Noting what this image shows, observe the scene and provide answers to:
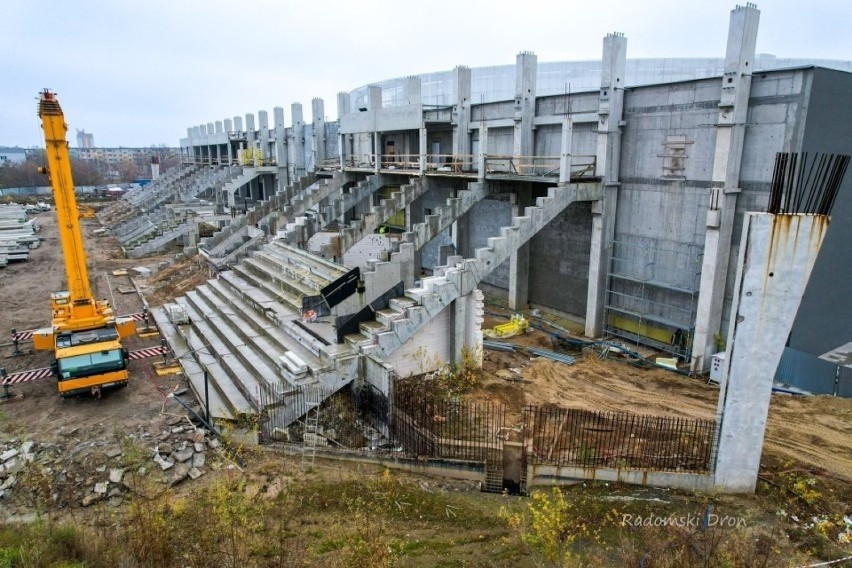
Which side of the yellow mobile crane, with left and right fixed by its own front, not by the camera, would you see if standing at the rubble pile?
front

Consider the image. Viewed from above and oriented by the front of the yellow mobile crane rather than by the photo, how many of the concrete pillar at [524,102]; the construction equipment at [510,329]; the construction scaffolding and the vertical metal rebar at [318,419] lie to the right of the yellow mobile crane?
0

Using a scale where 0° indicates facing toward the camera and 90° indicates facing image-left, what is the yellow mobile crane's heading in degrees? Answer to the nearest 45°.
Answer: approximately 0°

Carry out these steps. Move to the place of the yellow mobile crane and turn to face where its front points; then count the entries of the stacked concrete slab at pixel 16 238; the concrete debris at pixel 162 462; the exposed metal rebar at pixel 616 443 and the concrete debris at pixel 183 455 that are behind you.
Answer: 1

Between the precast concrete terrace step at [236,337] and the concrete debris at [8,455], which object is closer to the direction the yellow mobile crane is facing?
the concrete debris

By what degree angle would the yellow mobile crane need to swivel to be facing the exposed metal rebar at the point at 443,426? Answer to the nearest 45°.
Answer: approximately 45° to its left

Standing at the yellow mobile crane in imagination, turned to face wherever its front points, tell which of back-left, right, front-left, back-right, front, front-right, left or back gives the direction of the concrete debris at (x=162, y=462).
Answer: front

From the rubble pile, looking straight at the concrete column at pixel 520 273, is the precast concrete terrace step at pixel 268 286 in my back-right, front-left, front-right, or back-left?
front-left

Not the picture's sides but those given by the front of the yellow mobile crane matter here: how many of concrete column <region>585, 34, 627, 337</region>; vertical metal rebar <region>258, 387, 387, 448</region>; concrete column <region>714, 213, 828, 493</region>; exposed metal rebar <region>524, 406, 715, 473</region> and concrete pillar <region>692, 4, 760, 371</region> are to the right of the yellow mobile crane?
0

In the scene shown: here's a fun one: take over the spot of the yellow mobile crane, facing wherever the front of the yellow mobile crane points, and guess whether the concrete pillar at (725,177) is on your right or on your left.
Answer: on your left

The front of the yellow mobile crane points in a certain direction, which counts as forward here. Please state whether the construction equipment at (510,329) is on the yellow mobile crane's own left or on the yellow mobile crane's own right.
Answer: on the yellow mobile crane's own left

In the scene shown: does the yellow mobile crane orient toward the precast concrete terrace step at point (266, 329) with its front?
no

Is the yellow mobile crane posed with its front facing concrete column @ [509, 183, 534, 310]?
no

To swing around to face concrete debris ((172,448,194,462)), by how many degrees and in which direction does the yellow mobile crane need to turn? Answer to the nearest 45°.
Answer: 0° — it already faces it

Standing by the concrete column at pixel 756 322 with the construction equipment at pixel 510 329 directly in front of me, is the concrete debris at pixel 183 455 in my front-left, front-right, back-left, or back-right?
front-left

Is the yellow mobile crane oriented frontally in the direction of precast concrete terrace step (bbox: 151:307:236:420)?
no

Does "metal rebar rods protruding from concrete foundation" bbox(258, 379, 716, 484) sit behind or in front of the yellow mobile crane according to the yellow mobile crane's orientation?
in front

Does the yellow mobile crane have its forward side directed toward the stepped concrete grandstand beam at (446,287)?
no

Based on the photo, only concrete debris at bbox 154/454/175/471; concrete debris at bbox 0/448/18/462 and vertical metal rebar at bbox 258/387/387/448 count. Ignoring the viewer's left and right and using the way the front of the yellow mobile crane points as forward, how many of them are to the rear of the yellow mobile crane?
0

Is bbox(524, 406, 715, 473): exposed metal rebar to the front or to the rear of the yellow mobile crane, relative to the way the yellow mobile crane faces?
to the front
